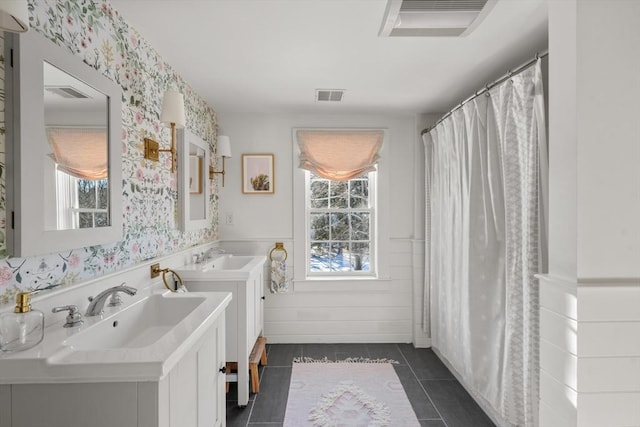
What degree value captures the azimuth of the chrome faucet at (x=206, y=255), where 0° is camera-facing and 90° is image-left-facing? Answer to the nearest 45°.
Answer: approximately 270°

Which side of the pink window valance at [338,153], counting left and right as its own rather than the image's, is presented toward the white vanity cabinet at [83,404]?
front

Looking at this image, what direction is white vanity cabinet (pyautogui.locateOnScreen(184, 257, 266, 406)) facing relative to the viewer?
to the viewer's right

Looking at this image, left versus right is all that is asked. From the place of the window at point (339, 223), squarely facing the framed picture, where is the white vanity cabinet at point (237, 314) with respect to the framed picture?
left

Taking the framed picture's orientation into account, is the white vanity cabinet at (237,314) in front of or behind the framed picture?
in front

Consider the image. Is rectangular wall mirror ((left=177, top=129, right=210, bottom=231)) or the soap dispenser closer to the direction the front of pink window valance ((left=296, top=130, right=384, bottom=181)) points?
the soap dispenser

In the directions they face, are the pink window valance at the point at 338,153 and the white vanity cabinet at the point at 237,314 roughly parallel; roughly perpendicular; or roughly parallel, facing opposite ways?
roughly perpendicular

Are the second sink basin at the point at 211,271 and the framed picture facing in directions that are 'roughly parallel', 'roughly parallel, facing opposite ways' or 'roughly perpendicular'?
roughly perpendicular

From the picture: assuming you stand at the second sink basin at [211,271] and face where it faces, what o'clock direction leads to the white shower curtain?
The white shower curtain is roughly at 1 o'clock from the second sink basin.

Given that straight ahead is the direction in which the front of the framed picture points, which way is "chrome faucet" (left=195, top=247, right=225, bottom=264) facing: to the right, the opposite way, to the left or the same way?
to the left

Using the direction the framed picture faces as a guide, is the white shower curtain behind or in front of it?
in front

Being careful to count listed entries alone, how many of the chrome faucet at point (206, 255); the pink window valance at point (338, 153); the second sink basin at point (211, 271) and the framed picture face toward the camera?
2

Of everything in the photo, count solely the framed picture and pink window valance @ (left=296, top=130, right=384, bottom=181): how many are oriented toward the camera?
2

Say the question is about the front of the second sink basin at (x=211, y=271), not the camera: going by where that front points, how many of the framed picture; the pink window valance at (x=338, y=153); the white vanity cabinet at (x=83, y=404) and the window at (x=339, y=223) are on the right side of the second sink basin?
1

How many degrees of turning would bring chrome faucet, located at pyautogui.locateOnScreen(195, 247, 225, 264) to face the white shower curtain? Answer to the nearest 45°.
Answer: approximately 45° to its right

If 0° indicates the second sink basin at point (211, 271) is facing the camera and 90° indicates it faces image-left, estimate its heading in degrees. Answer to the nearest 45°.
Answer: approximately 270°
